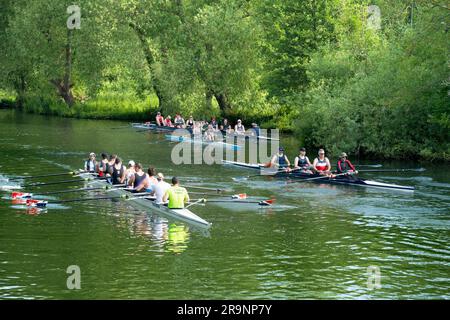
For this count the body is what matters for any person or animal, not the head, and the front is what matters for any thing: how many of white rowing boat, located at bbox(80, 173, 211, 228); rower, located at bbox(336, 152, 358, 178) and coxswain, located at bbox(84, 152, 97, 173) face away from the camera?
0

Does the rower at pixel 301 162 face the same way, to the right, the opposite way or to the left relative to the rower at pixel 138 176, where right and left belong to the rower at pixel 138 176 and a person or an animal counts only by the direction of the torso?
the opposite way

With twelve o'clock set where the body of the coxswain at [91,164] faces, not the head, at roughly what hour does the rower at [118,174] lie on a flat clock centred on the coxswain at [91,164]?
the rower at [118,174] is roughly at 1 o'clock from the coxswain at [91,164].

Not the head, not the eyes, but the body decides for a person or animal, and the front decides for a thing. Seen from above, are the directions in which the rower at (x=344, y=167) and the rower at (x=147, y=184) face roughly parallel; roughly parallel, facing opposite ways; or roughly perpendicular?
roughly parallel, facing opposite ways

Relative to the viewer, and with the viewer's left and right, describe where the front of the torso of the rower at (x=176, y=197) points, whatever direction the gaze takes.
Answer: facing away from the viewer and to the left of the viewer
